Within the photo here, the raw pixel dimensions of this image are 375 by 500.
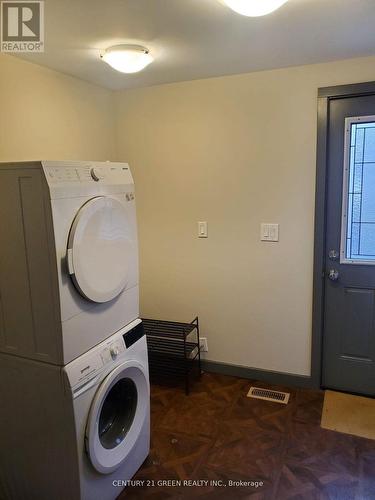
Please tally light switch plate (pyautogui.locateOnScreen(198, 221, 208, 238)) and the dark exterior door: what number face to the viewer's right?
0

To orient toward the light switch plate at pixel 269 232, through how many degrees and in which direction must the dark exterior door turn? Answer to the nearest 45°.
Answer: approximately 45° to its right

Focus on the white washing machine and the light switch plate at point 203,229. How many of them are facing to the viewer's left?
0

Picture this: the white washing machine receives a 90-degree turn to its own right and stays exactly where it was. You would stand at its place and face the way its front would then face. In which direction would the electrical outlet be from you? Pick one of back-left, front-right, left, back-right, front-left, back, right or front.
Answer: back

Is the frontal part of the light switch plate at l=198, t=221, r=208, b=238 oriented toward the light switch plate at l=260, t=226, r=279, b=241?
no

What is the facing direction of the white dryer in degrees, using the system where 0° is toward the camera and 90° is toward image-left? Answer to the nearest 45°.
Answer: approximately 315°

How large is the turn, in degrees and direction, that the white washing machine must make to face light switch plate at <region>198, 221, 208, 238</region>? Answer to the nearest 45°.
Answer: approximately 90° to its left

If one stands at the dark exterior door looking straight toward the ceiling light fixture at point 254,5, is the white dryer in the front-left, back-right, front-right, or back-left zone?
front-right

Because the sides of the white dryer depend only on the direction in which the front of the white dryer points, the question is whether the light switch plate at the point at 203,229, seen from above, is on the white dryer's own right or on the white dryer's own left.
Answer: on the white dryer's own left

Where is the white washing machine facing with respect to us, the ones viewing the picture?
facing the viewer and to the right of the viewer

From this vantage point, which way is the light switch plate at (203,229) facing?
toward the camera

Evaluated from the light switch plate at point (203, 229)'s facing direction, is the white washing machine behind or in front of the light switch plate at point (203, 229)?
in front

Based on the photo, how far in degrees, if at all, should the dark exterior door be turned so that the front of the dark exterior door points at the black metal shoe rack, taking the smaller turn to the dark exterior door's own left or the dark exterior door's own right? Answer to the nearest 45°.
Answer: approximately 45° to the dark exterior door's own right

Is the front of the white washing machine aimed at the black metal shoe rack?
no

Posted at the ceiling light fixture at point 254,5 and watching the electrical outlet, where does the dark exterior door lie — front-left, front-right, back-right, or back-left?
front-right

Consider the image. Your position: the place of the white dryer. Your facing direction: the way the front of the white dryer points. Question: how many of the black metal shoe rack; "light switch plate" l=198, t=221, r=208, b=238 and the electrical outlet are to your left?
3

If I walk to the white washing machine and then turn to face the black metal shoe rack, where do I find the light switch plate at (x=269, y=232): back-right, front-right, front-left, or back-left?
front-right

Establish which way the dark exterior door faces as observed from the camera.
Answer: facing the viewer and to the left of the viewer

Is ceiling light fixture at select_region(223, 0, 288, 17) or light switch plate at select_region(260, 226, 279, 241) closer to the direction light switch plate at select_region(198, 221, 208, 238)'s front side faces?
the ceiling light fixture
